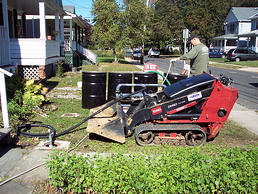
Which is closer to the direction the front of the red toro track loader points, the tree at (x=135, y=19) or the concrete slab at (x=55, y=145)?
the concrete slab

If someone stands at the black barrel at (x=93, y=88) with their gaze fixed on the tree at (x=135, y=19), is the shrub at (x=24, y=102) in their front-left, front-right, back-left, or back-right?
back-left

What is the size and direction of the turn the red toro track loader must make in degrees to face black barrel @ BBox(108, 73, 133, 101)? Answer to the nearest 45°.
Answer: approximately 45° to its right

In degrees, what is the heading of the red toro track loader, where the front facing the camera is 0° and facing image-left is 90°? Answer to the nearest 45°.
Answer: approximately 90°

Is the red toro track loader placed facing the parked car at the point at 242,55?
no

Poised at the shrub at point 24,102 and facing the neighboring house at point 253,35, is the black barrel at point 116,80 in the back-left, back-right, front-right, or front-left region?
front-right

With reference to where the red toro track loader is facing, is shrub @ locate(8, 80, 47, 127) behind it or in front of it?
in front

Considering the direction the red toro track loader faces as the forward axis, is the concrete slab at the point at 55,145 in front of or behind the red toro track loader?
in front

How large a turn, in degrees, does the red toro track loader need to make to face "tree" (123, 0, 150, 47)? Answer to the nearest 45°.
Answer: approximately 90° to its right

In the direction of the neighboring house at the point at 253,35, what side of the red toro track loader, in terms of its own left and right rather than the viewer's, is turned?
right

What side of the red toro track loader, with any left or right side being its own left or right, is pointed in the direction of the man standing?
right

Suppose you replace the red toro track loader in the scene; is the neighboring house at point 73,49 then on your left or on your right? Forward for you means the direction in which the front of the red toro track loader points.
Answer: on your right

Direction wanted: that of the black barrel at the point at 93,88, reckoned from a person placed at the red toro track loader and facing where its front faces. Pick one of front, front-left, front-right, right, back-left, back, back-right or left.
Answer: front-right

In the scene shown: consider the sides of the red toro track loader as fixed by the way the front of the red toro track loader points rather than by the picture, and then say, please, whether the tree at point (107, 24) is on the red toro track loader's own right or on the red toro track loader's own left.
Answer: on the red toro track loader's own right
